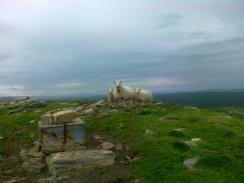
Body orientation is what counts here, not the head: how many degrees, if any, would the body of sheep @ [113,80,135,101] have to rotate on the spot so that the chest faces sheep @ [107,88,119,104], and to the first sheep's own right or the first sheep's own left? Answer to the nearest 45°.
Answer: approximately 45° to the first sheep's own right

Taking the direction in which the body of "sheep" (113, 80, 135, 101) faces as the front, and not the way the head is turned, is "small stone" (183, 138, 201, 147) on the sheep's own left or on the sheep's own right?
on the sheep's own left

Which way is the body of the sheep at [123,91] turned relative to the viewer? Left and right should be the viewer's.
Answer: facing the viewer and to the left of the viewer

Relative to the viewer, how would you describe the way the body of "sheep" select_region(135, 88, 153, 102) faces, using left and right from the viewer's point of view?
facing to the left of the viewer

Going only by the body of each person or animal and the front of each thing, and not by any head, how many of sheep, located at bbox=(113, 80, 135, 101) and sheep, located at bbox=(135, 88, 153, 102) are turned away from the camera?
0

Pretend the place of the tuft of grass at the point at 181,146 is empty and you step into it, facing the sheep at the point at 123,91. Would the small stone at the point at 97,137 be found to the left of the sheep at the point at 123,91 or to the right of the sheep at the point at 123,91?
left

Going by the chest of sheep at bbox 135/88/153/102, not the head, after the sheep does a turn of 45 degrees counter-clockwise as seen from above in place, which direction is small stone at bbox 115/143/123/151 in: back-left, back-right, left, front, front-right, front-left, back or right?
front-left

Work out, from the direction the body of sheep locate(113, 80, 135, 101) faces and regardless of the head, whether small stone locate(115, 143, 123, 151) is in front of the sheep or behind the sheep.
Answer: in front
